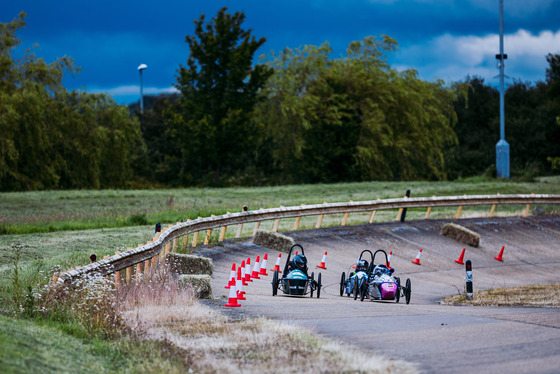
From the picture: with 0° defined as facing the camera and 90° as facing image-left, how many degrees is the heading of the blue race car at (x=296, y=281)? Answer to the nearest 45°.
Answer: approximately 0°

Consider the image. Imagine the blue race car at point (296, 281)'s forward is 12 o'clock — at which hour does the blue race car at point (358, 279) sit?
the blue race car at point (358, 279) is roughly at 8 o'clock from the blue race car at point (296, 281).
